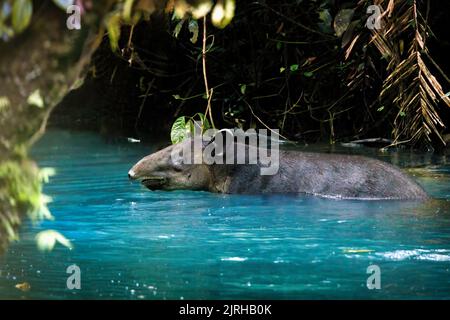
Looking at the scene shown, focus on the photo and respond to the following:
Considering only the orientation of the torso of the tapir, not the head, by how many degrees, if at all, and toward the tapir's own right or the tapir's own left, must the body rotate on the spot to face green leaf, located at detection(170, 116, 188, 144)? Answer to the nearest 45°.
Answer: approximately 45° to the tapir's own right

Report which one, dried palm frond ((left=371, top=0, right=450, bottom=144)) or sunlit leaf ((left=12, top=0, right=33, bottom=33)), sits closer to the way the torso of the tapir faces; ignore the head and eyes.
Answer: the sunlit leaf

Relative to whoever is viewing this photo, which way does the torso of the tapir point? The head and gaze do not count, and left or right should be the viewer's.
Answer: facing to the left of the viewer

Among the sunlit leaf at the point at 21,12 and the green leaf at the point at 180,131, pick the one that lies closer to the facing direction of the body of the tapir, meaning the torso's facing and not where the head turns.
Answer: the green leaf

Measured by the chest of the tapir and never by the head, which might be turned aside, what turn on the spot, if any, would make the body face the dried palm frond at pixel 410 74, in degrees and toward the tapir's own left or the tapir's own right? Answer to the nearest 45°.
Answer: approximately 180°
